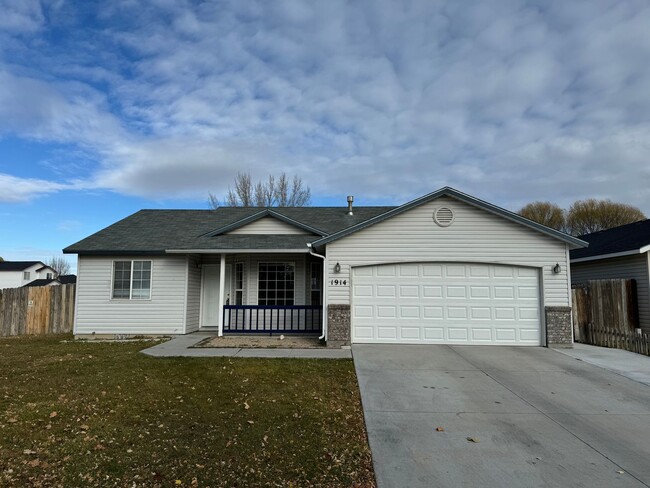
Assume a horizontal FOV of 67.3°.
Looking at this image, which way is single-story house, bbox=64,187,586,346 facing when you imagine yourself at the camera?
facing the viewer

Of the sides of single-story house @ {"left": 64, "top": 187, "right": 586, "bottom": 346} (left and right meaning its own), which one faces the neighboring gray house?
left

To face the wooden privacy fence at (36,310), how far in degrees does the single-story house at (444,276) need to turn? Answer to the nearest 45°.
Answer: approximately 90° to its right

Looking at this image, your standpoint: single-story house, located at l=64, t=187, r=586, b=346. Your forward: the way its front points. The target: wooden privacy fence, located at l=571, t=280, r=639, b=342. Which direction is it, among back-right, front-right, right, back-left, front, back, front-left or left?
left

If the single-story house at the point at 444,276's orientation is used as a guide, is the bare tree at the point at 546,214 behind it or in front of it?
behind

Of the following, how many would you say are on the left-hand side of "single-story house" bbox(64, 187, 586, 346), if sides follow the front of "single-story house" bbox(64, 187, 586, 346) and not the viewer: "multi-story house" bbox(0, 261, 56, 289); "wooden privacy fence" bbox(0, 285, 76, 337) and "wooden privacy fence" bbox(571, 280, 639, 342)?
1
